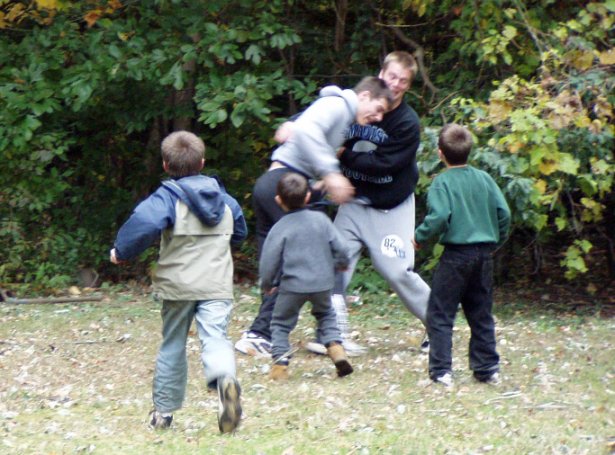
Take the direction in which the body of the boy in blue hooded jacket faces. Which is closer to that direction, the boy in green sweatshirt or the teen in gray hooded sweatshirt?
the teen in gray hooded sweatshirt

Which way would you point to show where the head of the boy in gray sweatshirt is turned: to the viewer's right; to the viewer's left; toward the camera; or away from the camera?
away from the camera

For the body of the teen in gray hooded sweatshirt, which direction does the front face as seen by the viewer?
to the viewer's right

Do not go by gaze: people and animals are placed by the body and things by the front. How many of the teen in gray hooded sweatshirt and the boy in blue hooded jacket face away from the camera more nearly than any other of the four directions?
1

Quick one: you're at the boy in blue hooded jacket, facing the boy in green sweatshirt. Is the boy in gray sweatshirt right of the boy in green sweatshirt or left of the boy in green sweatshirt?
left

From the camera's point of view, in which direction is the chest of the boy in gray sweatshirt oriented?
away from the camera

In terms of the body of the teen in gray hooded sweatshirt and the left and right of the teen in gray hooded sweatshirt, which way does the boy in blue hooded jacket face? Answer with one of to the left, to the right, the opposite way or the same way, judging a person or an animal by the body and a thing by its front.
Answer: to the left

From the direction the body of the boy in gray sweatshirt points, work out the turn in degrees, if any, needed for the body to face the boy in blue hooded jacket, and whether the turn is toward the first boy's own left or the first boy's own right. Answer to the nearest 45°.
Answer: approximately 135° to the first boy's own left

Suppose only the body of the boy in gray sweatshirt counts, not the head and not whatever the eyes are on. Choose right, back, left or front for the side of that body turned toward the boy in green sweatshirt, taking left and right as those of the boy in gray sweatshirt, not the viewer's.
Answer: right

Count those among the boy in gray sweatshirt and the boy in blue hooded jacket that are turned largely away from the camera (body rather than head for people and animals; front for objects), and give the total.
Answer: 2

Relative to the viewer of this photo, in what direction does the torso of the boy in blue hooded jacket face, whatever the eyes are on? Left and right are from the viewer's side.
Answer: facing away from the viewer

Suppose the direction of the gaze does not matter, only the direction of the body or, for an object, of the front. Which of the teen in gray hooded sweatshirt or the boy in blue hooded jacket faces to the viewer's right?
the teen in gray hooded sweatshirt

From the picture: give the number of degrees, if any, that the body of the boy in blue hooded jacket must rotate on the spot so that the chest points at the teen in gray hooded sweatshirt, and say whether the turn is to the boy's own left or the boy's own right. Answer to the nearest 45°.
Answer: approximately 45° to the boy's own right

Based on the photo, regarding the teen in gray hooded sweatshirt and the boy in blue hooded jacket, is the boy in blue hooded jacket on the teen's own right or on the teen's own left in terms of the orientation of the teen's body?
on the teen's own right

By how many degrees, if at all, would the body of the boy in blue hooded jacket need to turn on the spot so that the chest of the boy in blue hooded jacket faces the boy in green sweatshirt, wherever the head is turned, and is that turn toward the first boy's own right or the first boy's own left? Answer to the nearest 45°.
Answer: approximately 90° to the first boy's own right

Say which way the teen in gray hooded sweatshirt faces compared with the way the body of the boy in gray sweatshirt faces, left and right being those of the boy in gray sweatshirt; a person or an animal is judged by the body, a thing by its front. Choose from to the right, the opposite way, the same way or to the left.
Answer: to the right

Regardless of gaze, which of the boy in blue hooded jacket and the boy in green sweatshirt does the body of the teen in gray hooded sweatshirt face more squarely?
the boy in green sweatshirt
